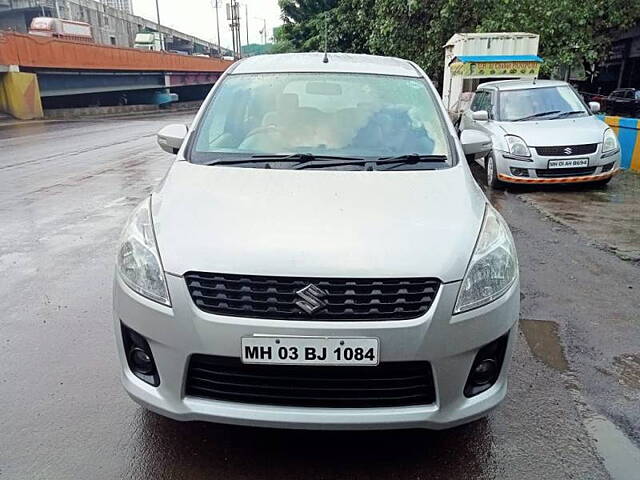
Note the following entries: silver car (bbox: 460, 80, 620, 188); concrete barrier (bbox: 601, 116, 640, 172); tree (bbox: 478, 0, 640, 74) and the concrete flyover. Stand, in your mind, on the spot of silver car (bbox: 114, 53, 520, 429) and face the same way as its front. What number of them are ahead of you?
0

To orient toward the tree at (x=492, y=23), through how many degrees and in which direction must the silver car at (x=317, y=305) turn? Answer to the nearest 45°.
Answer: approximately 180°

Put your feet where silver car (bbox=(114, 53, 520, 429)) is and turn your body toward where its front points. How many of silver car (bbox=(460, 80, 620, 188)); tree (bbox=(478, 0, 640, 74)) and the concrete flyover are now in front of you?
0

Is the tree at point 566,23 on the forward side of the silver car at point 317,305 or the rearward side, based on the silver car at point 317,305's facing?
on the rearward side

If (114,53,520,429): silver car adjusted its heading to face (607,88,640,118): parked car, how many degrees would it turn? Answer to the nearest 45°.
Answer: approximately 135° to its left

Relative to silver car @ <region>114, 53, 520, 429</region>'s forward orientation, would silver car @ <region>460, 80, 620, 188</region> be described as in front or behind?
behind

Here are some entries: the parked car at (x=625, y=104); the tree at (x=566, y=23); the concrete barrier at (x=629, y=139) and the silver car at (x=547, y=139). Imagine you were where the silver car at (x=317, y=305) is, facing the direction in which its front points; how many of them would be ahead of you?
0

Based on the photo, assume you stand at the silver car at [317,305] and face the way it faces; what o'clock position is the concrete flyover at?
The concrete flyover is roughly at 5 o'clock from the silver car.

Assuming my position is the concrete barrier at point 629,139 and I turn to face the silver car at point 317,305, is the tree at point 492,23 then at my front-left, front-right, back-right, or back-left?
back-right

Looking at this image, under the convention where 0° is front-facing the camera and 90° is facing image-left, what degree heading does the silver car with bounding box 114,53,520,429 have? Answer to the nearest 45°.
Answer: approximately 0°

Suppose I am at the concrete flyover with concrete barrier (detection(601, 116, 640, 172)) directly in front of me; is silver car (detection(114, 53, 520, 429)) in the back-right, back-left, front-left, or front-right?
front-right

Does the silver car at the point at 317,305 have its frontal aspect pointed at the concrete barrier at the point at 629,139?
no
